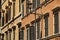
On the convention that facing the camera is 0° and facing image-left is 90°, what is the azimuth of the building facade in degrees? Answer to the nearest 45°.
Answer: approximately 45°
